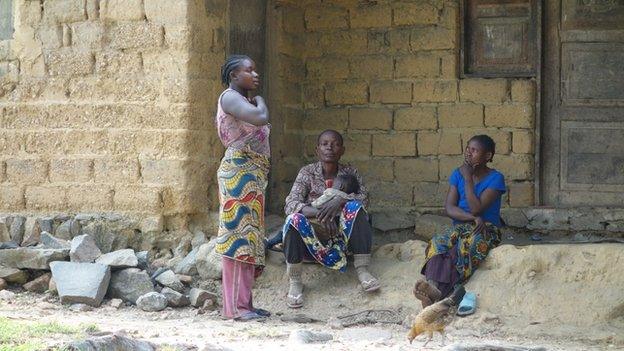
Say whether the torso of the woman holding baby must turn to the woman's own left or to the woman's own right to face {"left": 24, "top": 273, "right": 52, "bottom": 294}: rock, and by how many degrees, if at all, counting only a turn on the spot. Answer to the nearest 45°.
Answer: approximately 90° to the woman's own right

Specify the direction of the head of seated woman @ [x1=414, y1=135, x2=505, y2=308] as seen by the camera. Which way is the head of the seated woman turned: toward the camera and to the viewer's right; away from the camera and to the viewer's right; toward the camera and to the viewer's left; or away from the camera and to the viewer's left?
toward the camera and to the viewer's left

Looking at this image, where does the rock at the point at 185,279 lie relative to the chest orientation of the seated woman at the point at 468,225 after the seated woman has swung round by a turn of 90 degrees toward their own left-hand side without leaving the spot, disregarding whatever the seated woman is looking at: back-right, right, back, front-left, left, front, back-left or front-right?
back-right

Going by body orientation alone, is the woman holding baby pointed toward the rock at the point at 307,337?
yes

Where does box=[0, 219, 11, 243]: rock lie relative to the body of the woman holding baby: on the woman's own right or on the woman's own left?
on the woman's own right

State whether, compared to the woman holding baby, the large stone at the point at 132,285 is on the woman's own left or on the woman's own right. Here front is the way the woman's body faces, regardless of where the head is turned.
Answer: on the woman's own right

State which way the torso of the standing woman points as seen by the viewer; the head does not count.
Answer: to the viewer's right

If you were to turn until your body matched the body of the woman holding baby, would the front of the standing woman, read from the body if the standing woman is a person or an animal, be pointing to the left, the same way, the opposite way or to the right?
to the left

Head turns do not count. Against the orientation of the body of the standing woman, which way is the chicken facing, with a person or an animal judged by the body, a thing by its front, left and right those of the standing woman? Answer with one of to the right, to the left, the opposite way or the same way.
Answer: the opposite way

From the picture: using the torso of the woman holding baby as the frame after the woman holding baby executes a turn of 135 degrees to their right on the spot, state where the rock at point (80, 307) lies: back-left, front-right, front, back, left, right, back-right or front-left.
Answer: front-left

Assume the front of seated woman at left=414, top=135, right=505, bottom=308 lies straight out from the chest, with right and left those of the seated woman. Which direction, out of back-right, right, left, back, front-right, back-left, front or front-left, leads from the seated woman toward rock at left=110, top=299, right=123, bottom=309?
front-right

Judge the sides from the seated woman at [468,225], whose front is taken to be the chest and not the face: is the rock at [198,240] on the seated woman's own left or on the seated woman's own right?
on the seated woman's own right

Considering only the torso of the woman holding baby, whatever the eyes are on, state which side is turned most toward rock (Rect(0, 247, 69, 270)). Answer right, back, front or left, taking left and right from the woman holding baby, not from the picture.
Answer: right

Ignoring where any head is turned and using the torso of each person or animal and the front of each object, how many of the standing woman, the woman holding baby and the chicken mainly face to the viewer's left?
1

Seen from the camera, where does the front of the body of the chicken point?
to the viewer's left

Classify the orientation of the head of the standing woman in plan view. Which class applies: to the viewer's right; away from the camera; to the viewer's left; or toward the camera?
to the viewer's right

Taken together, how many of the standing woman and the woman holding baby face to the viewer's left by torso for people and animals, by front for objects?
0

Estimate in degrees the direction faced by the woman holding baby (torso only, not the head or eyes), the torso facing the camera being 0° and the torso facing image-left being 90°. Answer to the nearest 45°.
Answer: approximately 0°
